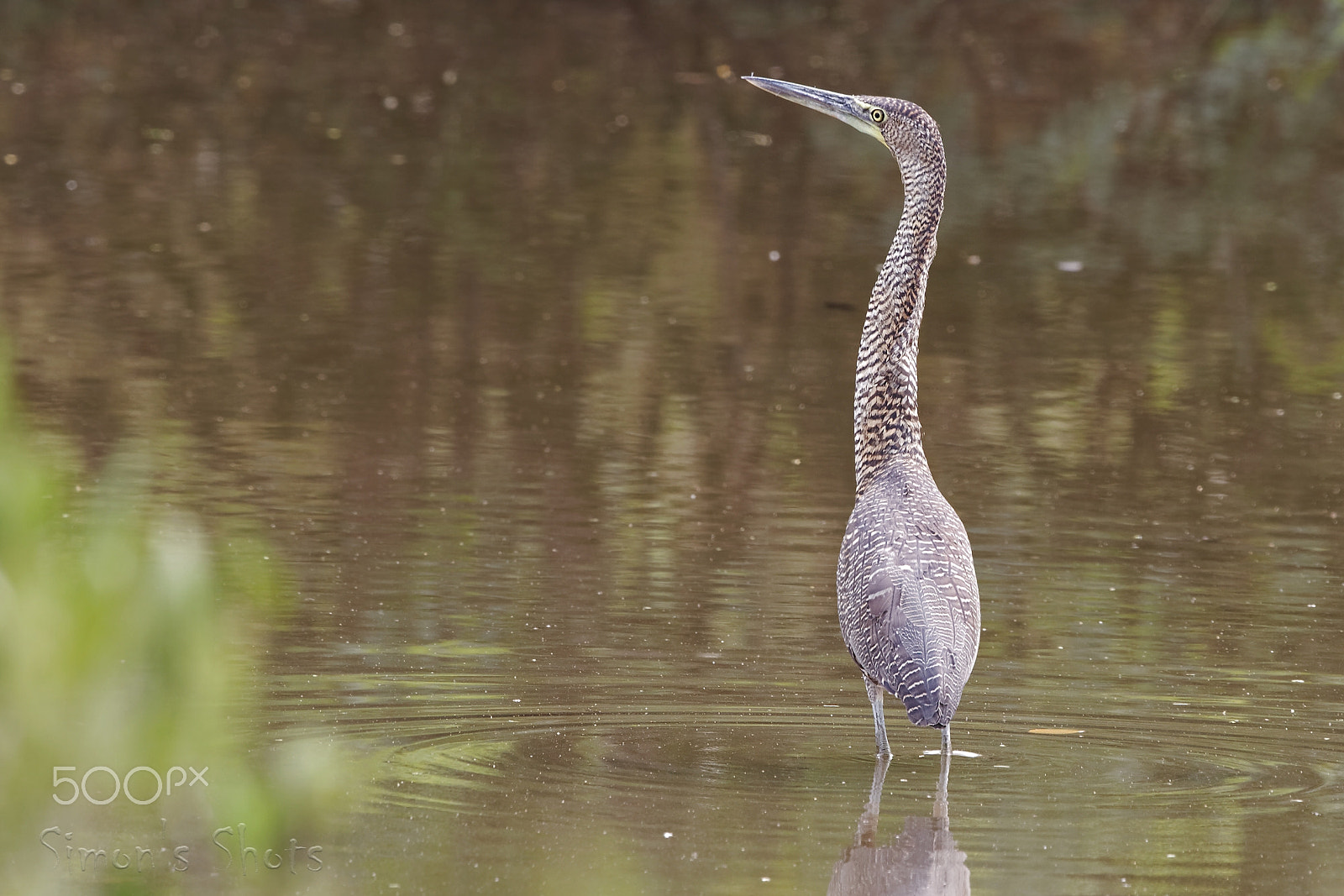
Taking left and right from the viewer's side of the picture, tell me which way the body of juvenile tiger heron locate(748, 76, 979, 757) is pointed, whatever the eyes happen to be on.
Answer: facing away from the viewer and to the left of the viewer
